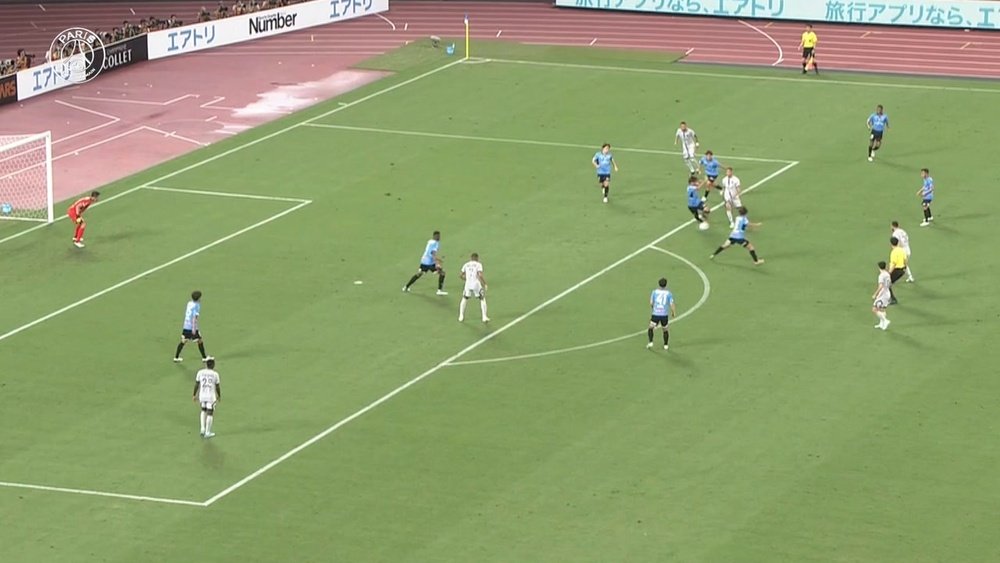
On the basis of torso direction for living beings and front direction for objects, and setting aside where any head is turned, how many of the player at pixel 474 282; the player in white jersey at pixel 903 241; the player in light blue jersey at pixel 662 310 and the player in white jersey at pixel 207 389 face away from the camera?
3

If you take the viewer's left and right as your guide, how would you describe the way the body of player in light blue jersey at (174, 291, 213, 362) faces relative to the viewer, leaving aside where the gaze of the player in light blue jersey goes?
facing away from the viewer and to the right of the viewer

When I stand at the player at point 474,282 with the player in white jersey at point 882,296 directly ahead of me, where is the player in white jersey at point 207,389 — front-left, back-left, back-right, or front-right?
back-right

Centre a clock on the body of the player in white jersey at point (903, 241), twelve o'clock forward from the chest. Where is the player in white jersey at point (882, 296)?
the player in white jersey at point (882, 296) is roughly at 9 o'clock from the player in white jersey at point (903, 241).

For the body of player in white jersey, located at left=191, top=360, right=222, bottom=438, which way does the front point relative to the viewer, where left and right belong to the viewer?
facing away from the viewer

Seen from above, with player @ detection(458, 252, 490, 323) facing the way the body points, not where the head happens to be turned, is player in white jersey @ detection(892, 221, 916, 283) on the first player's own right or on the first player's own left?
on the first player's own right

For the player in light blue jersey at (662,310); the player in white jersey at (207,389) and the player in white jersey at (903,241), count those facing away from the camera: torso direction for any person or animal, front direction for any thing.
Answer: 2

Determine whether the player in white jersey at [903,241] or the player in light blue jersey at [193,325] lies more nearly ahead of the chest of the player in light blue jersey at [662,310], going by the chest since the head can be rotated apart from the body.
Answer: the player in white jersey

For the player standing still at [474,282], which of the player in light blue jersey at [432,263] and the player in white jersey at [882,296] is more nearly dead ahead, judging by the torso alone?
the player in light blue jersey

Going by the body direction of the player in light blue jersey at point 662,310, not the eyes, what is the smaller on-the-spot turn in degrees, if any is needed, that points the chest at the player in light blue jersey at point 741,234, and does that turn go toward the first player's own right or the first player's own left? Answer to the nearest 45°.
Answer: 0° — they already face them

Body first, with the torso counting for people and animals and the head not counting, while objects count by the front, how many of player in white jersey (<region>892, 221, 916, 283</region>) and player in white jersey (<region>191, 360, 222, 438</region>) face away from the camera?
1

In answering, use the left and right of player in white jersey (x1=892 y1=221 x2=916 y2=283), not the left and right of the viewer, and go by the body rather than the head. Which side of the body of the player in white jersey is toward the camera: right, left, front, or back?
left

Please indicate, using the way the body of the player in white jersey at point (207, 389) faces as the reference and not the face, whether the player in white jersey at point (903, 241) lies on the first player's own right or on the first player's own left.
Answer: on the first player's own right

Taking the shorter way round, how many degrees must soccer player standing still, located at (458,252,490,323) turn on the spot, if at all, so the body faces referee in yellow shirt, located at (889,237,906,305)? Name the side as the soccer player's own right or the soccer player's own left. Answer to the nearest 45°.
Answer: approximately 90° to the soccer player's own right

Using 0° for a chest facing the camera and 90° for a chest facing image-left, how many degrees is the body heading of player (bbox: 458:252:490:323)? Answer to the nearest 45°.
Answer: approximately 180°
